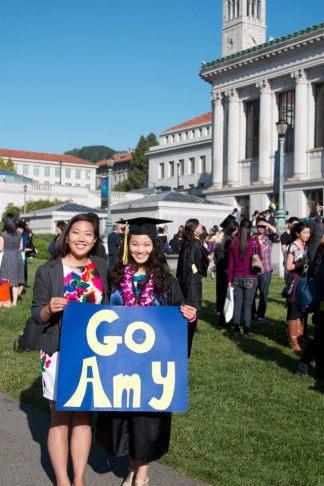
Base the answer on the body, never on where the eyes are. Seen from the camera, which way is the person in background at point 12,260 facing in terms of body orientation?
away from the camera

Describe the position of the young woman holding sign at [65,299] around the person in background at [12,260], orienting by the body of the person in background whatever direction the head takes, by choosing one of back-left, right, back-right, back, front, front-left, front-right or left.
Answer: back

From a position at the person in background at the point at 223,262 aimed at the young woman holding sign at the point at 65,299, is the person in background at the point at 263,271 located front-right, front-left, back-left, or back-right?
back-left

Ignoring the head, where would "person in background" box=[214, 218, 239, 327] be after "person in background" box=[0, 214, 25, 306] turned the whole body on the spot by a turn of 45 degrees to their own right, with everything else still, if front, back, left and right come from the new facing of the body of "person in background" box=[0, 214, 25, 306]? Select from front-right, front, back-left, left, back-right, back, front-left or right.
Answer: right
